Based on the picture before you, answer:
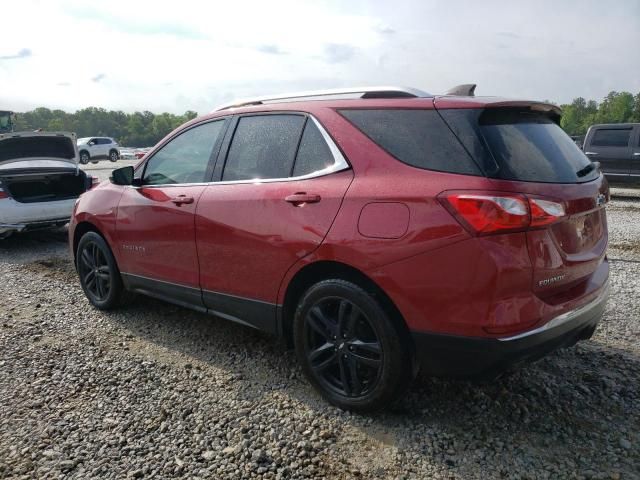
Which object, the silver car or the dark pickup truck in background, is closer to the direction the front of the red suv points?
the silver car

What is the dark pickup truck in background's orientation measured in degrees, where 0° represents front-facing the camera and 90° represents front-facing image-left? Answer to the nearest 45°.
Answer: approximately 270°

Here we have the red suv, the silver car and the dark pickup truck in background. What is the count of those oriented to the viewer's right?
1

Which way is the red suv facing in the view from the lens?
facing away from the viewer and to the left of the viewer

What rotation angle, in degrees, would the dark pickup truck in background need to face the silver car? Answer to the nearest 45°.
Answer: approximately 135° to its right

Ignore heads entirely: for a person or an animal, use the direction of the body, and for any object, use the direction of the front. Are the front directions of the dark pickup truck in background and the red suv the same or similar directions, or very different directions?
very different directions

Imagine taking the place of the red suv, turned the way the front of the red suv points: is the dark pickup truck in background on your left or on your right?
on your right

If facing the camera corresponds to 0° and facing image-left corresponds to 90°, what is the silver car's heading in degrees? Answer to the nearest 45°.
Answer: approximately 135°

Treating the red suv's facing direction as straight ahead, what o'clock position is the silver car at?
The silver car is roughly at 12 o'clock from the red suv.

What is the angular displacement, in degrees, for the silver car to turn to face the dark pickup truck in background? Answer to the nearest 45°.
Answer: approximately 135° to its right

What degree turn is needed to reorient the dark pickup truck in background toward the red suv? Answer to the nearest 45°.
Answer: approximately 90° to its right

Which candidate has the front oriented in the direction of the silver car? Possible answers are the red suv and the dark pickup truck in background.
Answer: the red suv
